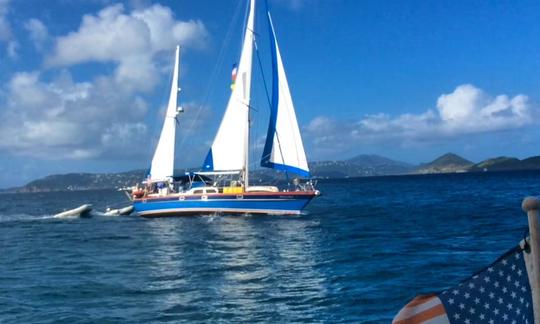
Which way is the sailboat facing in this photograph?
to the viewer's right

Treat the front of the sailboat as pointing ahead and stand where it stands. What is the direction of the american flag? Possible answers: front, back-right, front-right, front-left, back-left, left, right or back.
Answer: right
